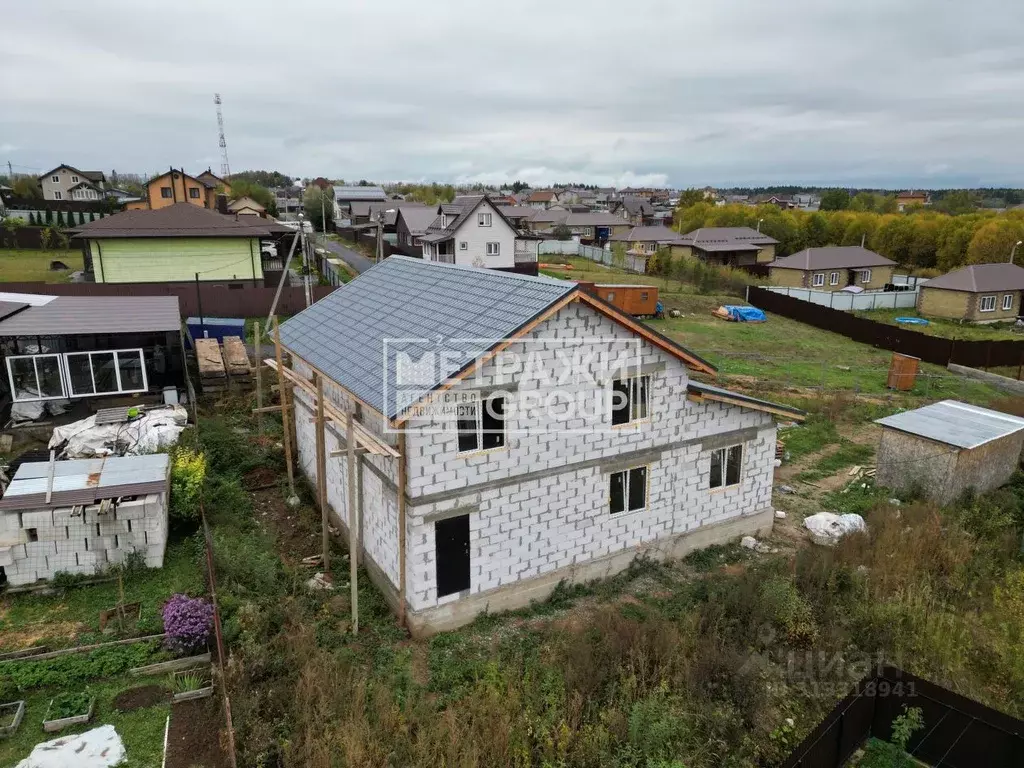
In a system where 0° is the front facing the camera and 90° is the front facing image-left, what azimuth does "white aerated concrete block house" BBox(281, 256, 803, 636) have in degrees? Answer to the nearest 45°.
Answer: approximately 315°

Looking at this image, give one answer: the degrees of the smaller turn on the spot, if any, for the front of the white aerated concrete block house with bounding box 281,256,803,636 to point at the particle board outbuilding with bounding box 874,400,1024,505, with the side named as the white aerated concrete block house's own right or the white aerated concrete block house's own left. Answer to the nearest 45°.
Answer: approximately 90° to the white aerated concrete block house's own left

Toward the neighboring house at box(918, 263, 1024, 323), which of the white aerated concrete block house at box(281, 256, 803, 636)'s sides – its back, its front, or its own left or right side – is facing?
left

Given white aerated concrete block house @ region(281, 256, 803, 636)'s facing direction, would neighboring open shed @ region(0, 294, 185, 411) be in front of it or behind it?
behind

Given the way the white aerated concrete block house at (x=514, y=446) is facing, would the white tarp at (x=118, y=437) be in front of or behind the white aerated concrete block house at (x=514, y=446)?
behind

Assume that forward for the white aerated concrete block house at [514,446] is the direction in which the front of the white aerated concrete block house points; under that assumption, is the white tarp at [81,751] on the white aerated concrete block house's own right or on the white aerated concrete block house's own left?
on the white aerated concrete block house's own right

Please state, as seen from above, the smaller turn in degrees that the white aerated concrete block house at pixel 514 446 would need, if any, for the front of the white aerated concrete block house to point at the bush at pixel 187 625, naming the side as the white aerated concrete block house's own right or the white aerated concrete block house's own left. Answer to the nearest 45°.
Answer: approximately 90° to the white aerated concrete block house's own right

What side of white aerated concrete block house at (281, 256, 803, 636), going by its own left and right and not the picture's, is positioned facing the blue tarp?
left

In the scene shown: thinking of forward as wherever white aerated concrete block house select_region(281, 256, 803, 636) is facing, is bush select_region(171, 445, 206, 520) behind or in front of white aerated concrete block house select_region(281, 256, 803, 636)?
behind

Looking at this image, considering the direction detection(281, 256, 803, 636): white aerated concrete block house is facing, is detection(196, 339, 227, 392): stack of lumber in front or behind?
behind
